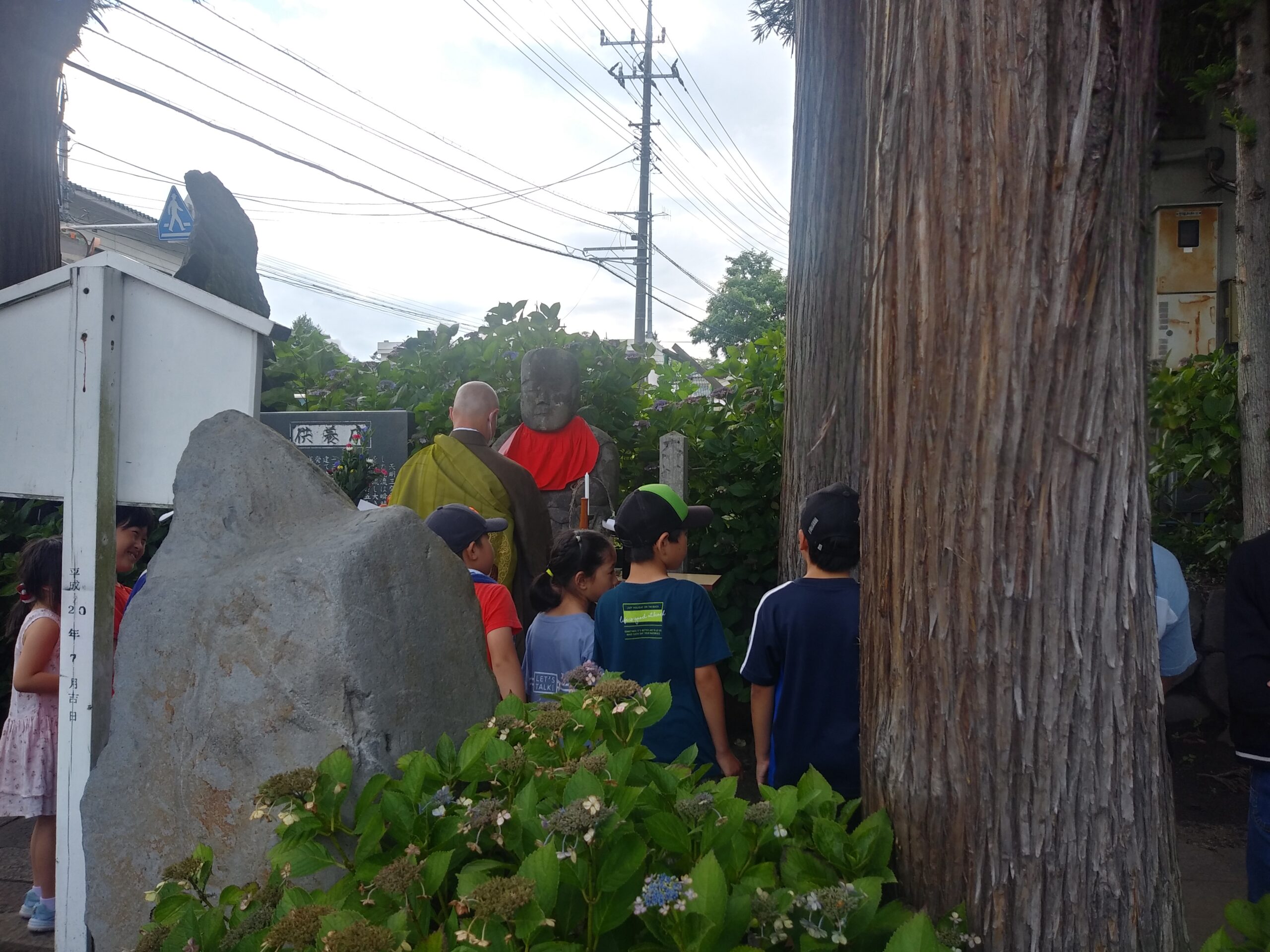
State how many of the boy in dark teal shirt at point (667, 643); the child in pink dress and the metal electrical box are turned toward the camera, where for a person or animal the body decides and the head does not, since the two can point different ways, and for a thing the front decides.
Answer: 1

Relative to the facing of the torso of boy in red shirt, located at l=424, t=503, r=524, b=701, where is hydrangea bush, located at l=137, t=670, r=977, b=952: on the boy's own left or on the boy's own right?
on the boy's own right

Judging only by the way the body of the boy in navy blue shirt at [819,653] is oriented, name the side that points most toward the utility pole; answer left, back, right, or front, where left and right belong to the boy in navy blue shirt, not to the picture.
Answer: front

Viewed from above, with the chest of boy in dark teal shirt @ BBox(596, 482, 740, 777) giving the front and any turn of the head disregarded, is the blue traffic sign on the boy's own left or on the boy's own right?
on the boy's own left

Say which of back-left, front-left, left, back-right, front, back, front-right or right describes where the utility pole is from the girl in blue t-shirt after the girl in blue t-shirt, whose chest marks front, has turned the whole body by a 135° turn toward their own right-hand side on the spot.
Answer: back

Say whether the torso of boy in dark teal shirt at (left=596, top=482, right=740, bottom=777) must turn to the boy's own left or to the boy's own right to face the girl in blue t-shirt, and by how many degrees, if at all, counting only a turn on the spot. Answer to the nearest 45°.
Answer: approximately 90° to the boy's own left

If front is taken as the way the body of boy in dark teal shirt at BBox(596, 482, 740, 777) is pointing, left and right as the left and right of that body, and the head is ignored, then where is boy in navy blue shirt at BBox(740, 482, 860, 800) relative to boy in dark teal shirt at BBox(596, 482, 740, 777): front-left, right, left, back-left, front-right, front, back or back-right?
right

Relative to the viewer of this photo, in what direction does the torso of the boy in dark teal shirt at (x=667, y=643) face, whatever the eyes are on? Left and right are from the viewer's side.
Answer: facing away from the viewer and to the right of the viewer

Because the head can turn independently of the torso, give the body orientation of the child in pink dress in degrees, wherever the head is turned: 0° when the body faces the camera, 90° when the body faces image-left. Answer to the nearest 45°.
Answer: approximately 270°

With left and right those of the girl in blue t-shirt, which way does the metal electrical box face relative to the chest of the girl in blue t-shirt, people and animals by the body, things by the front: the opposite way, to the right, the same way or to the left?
the opposite way

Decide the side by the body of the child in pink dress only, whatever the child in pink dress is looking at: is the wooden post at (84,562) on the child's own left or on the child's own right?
on the child's own right

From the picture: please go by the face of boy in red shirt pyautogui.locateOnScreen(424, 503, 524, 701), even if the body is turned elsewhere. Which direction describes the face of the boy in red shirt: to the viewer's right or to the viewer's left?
to the viewer's right

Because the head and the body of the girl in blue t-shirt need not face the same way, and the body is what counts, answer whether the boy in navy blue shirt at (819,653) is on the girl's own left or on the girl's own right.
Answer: on the girl's own right

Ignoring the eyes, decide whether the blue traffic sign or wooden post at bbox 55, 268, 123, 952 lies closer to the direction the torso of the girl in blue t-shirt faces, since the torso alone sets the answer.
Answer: the blue traffic sign

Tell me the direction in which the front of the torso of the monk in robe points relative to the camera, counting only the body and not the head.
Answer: away from the camera

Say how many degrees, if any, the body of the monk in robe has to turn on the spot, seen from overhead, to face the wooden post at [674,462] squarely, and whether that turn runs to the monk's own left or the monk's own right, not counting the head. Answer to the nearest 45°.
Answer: approximately 90° to the monk's own right
